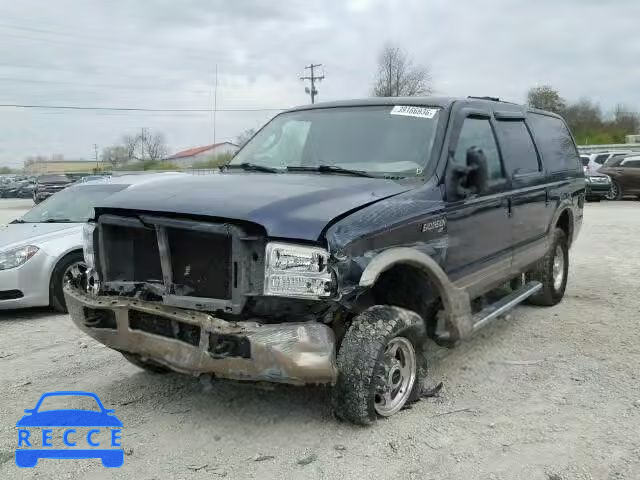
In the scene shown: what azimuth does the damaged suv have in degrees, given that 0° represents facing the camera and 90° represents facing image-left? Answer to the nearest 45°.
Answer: approximately 45°

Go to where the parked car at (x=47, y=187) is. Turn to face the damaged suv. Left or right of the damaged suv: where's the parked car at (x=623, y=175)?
left

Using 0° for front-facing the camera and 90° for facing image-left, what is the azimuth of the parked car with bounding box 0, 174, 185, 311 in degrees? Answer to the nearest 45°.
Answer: approximately 45°

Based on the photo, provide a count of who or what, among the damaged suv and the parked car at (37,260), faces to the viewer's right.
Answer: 0

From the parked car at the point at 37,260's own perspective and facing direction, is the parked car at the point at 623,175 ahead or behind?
behind

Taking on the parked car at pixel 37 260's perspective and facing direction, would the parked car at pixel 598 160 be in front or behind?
behind

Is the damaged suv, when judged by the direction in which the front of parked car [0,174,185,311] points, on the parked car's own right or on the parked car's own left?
on the parked car's own left

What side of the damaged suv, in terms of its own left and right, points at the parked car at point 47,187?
right

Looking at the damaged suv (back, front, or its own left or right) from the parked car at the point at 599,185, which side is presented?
back

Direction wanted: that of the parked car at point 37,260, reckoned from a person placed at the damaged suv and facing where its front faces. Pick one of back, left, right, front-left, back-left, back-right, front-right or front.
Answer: right
